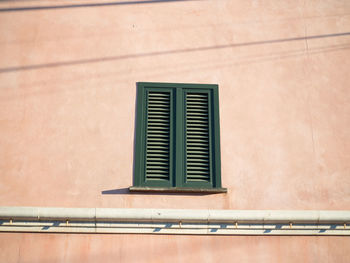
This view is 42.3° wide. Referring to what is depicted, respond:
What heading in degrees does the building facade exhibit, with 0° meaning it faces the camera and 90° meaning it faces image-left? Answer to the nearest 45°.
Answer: approximately 0°
